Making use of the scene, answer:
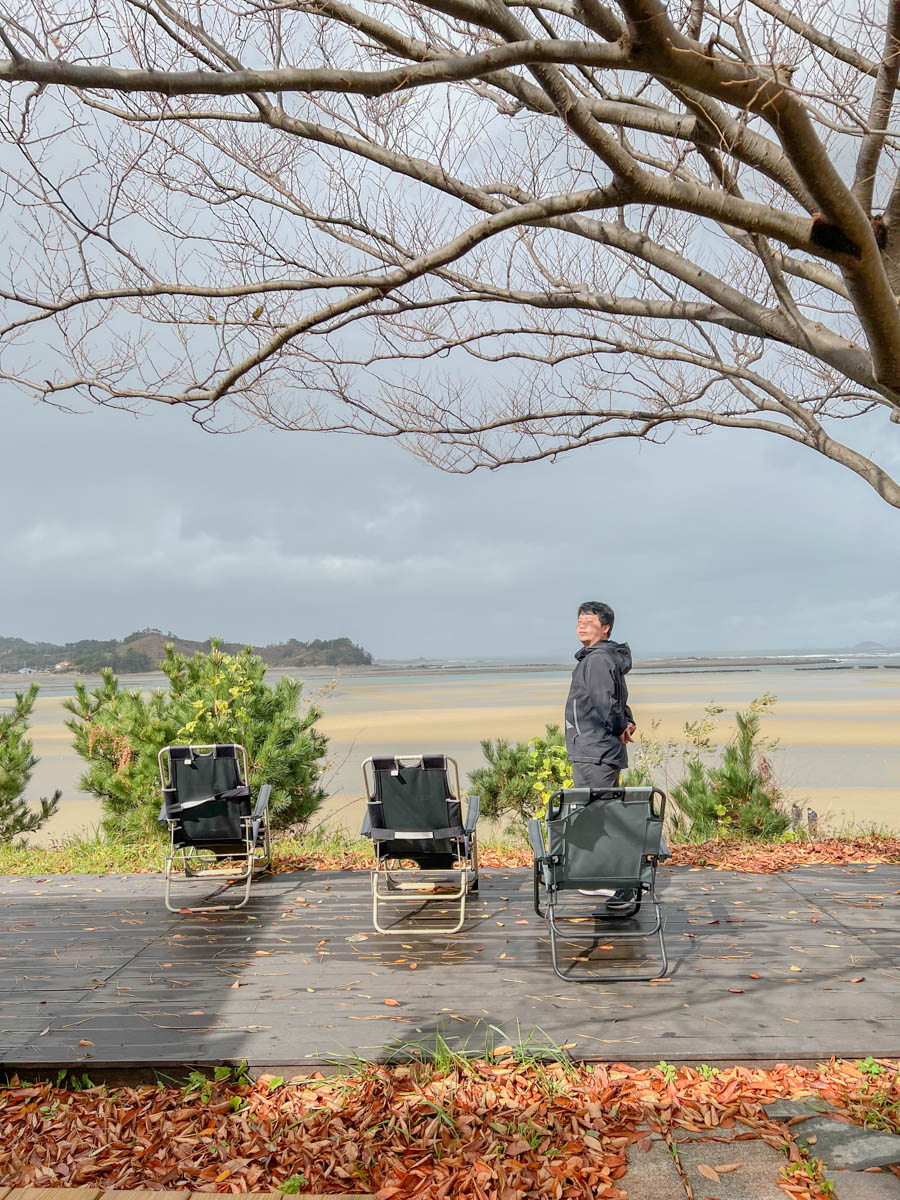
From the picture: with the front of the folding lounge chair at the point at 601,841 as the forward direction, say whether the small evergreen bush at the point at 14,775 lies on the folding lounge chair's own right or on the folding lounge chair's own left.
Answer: on the folding lounge chair's own left

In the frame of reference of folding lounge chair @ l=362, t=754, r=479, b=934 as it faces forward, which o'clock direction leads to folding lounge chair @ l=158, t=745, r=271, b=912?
folding lounge chair @ l=158, t=745, r=271, b=912 is roughly at 10 o'clock from folding lounge chair @ l=362, t=754, r=479, b=934.

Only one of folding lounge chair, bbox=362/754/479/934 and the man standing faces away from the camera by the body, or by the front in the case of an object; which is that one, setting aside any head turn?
the folding lounge chair

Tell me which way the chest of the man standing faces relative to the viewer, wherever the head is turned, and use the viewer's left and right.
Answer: facing to the left of the viewer

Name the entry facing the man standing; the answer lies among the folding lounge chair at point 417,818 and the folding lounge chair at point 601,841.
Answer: the folding lounge chair at point 601,841

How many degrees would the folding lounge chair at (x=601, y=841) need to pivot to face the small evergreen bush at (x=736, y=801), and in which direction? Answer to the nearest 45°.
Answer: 0° — it already faces it

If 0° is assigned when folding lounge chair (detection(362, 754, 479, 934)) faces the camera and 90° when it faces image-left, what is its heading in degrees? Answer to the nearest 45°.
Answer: approximately 180°

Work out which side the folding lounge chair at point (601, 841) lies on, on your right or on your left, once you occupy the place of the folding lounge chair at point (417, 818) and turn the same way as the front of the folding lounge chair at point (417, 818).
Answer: on your right

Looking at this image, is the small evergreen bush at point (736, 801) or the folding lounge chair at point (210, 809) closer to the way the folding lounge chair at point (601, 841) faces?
the small evergreen bush

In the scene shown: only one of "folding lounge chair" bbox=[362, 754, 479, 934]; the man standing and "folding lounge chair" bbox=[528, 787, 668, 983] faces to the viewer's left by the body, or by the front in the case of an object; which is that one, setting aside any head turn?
the man standing

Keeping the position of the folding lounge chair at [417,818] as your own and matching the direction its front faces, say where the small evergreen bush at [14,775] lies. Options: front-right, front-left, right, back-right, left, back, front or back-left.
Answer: front-left

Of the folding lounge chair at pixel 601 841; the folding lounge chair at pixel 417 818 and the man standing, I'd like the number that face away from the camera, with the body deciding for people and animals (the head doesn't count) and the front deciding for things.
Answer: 2

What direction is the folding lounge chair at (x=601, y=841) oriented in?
away from the camera
